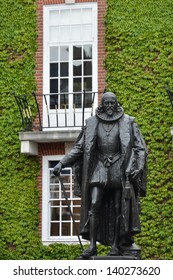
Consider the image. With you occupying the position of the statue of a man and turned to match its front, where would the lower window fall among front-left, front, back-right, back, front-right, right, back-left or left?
back

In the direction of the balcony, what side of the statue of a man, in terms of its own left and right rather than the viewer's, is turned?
back

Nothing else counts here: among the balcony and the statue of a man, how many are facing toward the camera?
2

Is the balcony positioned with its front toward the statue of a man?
yes

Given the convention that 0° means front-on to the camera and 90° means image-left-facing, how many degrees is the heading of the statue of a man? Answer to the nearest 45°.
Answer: approximately 0°
